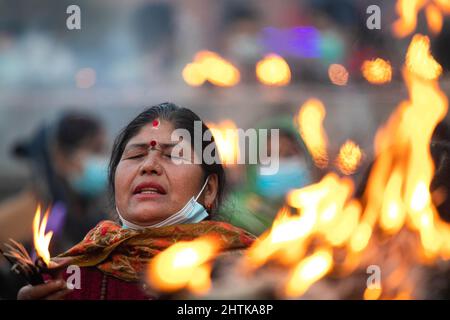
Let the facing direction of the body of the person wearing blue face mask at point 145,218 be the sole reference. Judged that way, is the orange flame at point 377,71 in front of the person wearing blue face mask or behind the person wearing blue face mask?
behind

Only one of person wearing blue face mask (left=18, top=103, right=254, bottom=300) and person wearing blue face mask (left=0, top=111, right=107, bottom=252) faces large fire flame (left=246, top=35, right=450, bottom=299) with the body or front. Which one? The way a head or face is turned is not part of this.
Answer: person wearing blue face mask (left=0, top=111, right=107, bottom=252)

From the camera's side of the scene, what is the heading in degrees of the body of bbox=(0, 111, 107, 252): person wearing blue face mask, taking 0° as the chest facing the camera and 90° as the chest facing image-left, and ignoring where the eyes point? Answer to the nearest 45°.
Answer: approximately 315°

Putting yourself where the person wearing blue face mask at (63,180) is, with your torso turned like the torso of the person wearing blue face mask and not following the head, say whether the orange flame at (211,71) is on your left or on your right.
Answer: on your left

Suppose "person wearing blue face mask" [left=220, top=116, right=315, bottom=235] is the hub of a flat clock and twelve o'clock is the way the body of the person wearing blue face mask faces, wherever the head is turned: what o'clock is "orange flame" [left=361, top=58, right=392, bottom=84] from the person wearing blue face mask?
The orange flame is roughly at 7 o'clock from the person wearing blue face mask.

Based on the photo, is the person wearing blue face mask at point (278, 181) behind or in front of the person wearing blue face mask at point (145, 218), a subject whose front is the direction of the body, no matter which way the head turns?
behind

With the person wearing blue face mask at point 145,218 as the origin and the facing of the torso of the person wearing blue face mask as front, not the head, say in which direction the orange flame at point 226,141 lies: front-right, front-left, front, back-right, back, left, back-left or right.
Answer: back

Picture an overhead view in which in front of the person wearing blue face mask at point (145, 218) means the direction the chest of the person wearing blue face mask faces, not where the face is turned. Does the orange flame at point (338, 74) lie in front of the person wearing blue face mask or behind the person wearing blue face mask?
behind
